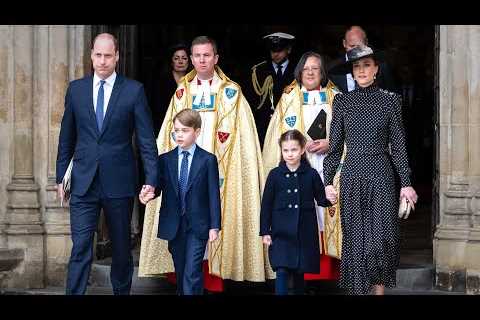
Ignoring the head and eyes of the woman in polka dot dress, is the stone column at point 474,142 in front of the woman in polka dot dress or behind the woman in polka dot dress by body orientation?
behind

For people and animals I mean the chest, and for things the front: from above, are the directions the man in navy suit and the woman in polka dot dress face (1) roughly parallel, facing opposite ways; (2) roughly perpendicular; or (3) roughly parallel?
roughly parallel

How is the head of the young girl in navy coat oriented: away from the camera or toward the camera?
toward the camera

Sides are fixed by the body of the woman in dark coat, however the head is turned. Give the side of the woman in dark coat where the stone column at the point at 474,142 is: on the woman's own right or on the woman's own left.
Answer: on the woman's own left

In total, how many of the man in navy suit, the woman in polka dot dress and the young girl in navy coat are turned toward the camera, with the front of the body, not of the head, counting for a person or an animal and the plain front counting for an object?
3

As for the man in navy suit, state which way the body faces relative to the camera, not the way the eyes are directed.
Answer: toward the camera

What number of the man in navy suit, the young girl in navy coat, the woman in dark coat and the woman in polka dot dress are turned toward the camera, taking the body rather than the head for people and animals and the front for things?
4

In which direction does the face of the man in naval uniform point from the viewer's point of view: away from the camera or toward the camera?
toward the camera

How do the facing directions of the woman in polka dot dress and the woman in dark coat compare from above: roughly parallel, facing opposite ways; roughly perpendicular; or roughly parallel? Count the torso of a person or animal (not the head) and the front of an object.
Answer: roughly parallel

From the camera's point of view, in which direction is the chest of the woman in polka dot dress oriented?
toward the camera

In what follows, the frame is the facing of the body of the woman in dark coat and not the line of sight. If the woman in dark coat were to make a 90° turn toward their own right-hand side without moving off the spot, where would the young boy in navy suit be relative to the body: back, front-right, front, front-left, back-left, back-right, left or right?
left

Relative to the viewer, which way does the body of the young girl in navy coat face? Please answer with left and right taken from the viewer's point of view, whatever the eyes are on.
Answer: facing the viewer

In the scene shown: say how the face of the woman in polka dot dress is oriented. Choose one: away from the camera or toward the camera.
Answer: toward the camera
